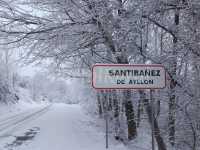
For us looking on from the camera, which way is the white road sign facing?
facing the viewer
